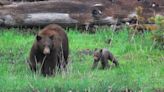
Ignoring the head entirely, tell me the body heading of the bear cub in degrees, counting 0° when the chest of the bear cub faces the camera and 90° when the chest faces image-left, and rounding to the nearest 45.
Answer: approximately 45°

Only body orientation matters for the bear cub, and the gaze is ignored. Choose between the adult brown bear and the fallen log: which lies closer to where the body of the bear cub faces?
the adult brown bear

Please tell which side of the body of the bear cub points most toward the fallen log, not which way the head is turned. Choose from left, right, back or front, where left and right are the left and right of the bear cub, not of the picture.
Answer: right

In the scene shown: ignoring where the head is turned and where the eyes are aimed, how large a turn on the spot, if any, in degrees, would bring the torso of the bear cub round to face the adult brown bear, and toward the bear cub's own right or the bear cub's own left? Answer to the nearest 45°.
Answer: approximately 45° to the bear cub's own right
